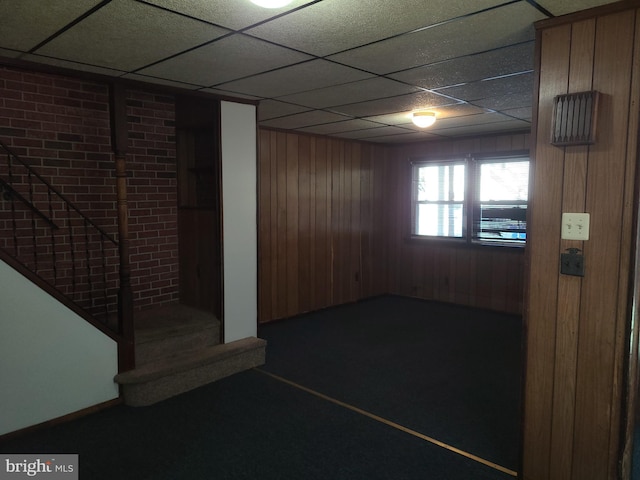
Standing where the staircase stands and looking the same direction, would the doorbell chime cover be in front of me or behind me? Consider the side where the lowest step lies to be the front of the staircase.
in front

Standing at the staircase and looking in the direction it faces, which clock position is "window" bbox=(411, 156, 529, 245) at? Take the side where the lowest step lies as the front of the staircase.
The window is roughly at 10 o'clock from the staircase.

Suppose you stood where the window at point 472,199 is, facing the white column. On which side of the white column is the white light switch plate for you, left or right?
left

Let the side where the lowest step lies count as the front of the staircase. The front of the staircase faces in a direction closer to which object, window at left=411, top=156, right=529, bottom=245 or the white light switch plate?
the white light switch plate

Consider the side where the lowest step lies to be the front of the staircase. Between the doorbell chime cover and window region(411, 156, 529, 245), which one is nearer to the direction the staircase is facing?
the doorbell chime cover

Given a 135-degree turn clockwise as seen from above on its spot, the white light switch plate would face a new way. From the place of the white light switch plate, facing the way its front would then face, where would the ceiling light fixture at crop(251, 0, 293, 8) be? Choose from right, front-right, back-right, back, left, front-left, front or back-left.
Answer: left

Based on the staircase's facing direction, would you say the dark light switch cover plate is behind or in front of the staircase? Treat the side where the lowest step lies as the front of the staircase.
in front

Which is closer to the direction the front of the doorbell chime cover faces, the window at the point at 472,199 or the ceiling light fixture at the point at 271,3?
the ceiling light fixture

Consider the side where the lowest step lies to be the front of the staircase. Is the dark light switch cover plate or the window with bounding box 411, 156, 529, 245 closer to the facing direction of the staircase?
the dark light switch cover plate

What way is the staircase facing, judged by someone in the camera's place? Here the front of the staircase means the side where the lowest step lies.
facing the viewer and to the right of the viewer
